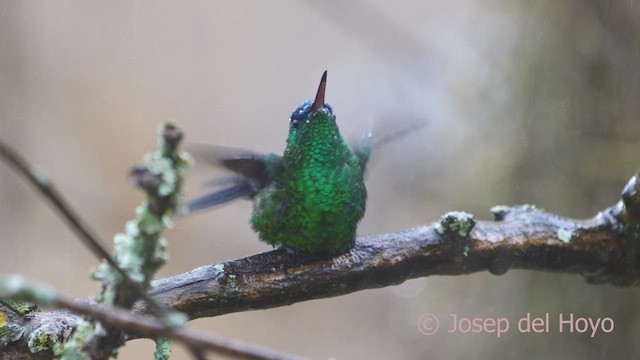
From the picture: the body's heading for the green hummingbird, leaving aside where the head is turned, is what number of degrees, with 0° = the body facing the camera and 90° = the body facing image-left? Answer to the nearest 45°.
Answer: approximately 0°
